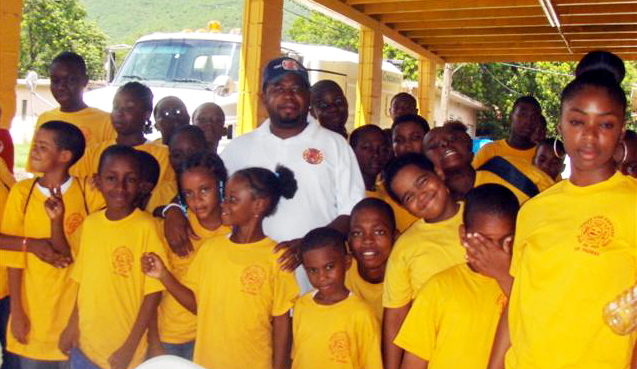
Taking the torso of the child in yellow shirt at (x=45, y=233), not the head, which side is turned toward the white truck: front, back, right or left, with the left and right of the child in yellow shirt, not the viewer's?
back

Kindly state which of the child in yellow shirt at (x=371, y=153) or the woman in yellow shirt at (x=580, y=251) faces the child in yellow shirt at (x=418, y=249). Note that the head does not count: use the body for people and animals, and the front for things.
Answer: the child in yellow shirt at (x=371, y=153)

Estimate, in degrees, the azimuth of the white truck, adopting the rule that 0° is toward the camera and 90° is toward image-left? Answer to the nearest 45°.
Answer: approximately 45°

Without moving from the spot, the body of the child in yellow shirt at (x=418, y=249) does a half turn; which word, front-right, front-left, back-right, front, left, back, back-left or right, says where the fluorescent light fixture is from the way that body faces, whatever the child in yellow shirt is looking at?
front

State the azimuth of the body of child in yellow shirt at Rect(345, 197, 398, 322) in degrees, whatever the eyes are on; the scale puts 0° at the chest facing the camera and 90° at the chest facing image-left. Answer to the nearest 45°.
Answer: approximately 0°

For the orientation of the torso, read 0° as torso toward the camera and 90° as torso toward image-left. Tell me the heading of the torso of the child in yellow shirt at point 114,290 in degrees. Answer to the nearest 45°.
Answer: approximately 0°

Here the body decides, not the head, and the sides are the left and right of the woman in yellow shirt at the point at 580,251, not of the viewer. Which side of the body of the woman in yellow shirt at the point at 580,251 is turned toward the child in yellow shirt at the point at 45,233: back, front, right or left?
right
